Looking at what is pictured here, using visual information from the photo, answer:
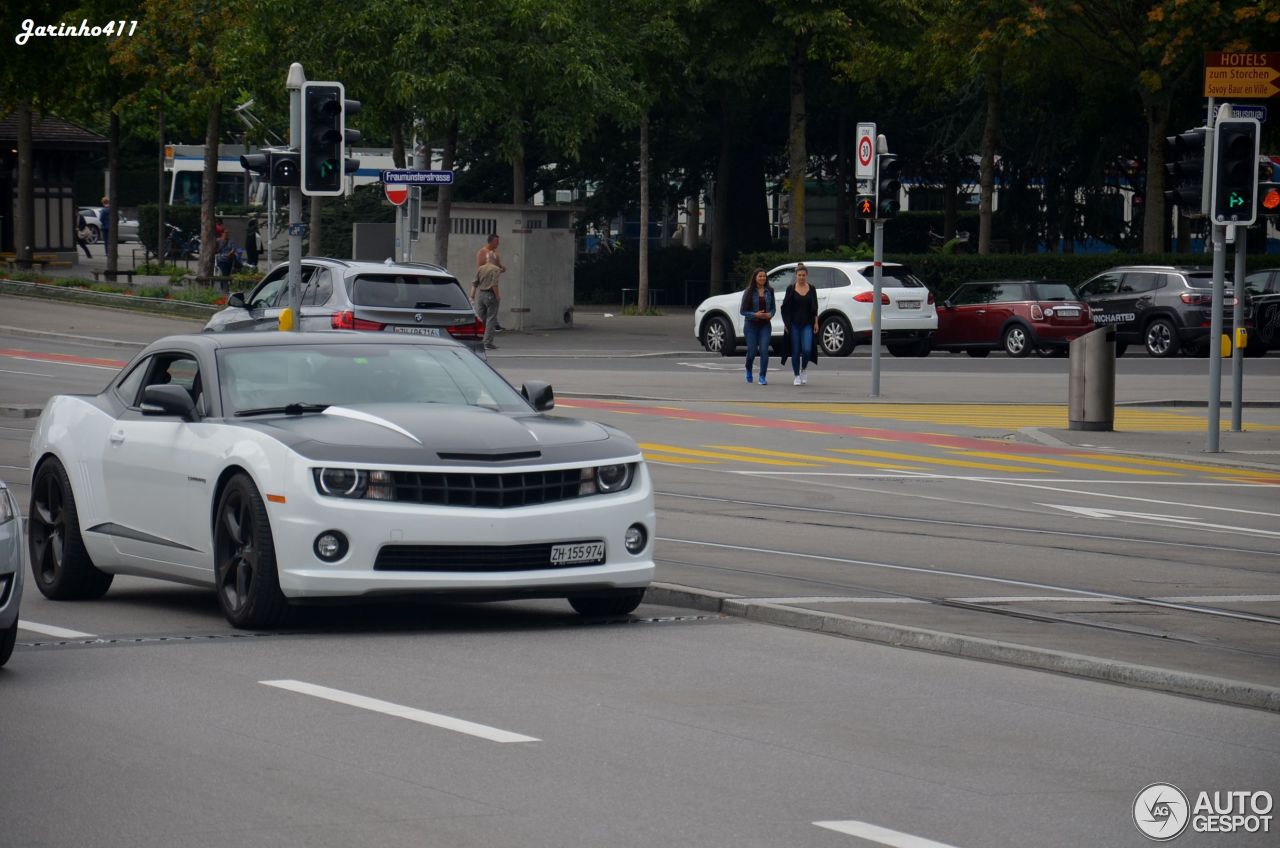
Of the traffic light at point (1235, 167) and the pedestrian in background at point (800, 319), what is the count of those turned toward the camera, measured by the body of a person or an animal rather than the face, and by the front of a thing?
2

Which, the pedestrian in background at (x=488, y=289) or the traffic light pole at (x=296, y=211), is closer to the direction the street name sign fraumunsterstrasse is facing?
the traffic light pole

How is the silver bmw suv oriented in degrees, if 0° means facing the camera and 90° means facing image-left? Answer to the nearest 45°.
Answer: approximately 135°

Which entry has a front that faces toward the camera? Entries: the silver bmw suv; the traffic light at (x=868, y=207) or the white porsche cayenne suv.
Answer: the traffic light

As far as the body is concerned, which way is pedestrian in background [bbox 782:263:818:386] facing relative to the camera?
toward the camera

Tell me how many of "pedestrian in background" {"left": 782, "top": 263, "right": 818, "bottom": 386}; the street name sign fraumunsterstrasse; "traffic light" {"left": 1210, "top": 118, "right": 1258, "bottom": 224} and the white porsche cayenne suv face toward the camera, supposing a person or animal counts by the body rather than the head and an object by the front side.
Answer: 3

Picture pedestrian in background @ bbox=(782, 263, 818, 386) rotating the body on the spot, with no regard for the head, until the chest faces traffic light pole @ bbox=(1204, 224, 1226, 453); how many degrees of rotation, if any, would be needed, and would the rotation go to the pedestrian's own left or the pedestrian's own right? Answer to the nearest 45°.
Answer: approximately 45° to the pedestrian's own left

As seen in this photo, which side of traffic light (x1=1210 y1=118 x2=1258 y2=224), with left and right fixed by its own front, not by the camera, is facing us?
front

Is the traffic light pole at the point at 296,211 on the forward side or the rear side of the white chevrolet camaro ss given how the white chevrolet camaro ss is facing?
on the rear side

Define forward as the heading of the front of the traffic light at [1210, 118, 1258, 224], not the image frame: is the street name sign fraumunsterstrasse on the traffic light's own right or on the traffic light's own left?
on the traffic light's own right

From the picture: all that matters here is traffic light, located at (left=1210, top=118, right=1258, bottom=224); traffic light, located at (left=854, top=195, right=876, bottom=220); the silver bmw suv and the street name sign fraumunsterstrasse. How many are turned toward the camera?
3

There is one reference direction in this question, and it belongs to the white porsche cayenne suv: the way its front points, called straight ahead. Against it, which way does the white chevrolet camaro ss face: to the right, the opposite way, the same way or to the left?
the opposite way

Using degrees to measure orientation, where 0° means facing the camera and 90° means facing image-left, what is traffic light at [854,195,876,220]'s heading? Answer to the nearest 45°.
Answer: approximately 0°

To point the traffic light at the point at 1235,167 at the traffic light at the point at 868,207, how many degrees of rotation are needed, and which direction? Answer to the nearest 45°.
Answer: approximately 135° to its right
